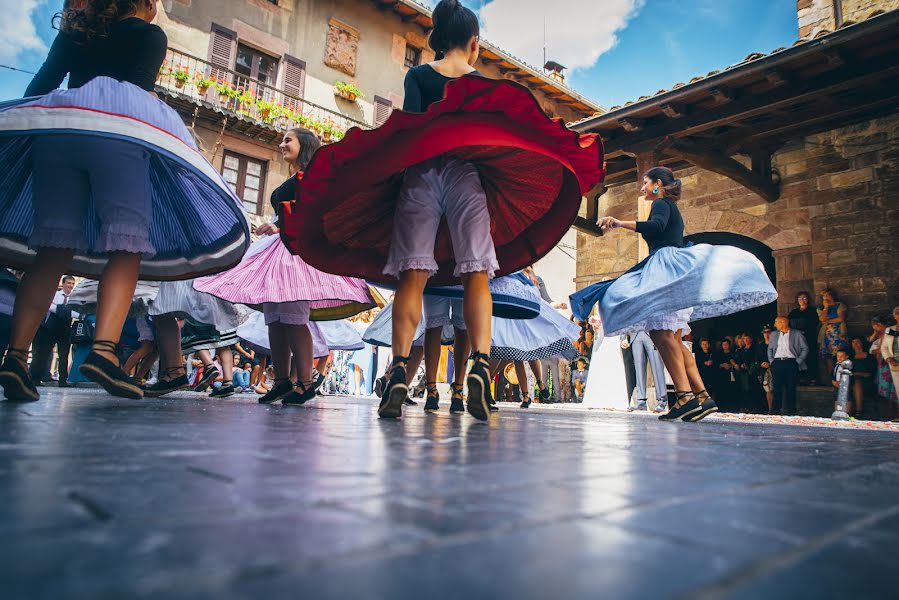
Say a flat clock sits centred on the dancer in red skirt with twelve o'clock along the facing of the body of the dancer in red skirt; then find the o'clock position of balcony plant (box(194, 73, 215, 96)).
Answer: The balcony plant is roughly at 11 o'clock from the dancer in red skirt.

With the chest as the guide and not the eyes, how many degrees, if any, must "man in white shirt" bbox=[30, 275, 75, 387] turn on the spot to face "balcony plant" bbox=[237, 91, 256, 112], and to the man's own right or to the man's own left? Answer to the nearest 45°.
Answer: approximately 90° to the man's own left

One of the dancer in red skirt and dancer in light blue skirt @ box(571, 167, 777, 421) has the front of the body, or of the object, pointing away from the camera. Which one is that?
the dancer in red skirt

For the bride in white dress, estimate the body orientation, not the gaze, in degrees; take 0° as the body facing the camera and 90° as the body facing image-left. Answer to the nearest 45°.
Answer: approximately 0°

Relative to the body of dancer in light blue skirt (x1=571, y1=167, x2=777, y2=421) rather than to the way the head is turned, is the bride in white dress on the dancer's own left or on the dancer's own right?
on the dancer's own right

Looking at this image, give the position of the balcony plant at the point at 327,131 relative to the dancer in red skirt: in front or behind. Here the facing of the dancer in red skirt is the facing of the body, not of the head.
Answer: in front

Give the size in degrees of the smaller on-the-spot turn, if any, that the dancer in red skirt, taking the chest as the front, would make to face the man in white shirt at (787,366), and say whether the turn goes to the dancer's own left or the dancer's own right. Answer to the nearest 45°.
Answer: approximately 45° to the dancer's own right

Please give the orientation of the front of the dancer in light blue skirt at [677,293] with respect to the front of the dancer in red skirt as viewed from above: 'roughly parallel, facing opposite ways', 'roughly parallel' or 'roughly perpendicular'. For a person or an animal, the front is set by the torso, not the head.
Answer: roughly perpendicular

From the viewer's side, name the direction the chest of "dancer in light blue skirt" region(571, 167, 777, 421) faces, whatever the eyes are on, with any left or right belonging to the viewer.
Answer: facing to the left of the viewer

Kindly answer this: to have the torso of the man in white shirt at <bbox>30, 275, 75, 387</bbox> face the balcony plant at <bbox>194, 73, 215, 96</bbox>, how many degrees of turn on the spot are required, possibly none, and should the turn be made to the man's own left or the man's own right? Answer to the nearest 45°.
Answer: approximately 135° to the man's own left

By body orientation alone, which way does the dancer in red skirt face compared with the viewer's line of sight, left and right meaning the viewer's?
facing away from the viewer

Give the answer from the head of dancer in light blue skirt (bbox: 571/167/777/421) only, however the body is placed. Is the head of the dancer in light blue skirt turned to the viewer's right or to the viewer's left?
to the viewer's left

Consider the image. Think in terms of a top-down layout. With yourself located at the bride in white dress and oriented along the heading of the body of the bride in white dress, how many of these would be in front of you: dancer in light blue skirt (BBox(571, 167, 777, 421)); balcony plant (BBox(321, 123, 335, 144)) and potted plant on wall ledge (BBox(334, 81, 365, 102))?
1

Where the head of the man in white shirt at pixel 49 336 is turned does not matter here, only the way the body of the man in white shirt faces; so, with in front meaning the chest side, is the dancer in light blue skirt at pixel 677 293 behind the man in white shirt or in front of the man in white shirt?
in front
